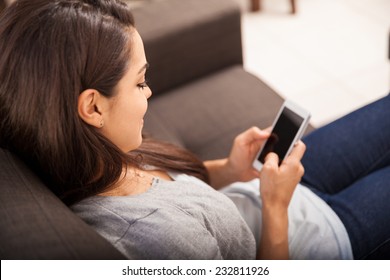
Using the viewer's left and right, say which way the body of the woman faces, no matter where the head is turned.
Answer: facing away from the viewer and to the right of the viewer
